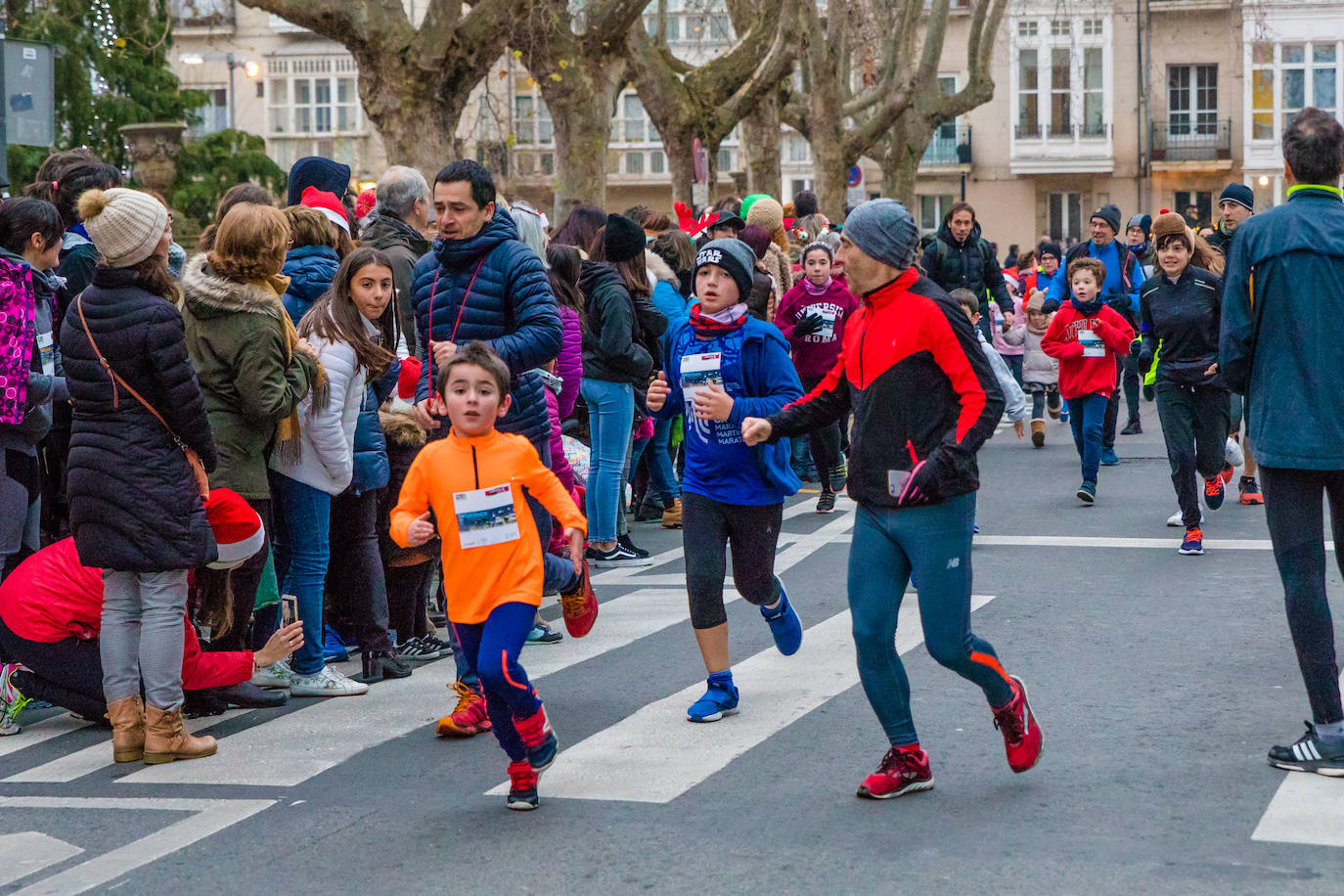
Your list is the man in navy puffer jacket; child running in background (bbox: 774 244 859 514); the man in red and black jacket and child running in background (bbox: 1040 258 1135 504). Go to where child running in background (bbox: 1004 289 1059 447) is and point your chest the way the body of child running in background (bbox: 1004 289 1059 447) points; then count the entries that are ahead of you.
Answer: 4

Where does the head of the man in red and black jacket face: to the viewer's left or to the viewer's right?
to the viewer's left

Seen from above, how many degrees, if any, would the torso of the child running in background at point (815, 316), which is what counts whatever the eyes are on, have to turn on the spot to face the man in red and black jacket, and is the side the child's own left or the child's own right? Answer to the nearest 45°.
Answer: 0° — they already face them

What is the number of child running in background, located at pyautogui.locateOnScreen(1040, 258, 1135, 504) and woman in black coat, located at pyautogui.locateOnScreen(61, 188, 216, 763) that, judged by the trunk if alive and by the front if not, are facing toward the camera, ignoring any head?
1

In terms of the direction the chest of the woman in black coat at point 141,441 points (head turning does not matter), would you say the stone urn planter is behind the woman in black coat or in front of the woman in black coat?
in front

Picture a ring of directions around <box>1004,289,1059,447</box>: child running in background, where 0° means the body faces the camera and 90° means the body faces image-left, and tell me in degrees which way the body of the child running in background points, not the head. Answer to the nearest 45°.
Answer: approximately 0°

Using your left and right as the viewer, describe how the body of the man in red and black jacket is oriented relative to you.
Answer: facing the viewer and to the left of the viewer

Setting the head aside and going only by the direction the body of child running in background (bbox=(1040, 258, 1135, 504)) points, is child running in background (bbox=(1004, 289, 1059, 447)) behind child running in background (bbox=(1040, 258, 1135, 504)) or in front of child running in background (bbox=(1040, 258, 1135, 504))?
behind

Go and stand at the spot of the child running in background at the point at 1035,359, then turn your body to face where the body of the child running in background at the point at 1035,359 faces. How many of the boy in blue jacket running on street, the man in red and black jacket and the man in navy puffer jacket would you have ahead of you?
3
